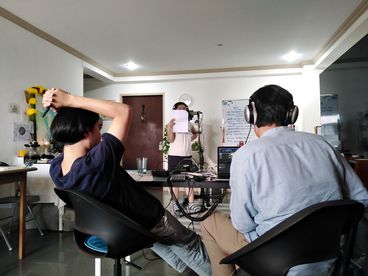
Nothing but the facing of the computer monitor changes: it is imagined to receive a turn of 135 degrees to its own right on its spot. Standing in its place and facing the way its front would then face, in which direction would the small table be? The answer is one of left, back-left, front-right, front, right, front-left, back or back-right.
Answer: front-left

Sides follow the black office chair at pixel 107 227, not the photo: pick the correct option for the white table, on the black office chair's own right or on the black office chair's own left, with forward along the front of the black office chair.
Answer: on the black office chair's own left

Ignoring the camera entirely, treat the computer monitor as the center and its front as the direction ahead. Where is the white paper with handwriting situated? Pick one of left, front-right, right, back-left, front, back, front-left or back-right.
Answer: back

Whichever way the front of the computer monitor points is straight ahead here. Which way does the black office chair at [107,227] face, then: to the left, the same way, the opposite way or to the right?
to the left

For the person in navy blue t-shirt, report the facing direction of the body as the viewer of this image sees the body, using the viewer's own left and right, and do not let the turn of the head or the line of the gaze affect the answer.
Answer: facing away from the viewer and to the right of the viewer

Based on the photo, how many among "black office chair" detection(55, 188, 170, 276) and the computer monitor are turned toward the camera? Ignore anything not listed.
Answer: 1

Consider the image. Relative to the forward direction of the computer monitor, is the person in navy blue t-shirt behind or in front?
in front

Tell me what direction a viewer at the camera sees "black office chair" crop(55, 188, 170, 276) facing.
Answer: facing away from the viewer and to the right of the viewer

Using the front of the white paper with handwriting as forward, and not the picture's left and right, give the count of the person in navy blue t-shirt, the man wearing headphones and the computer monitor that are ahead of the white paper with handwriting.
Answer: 3

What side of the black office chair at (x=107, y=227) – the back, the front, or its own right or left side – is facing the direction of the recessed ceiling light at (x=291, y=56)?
front

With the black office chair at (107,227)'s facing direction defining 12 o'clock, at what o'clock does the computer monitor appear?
The computer monitor is roughly at 12 o'clock from the black office chair.

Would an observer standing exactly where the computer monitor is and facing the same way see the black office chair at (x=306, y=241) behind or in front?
in front

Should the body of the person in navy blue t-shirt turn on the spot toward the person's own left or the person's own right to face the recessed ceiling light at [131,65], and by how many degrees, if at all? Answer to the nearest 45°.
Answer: approximately 45° to the person's own left

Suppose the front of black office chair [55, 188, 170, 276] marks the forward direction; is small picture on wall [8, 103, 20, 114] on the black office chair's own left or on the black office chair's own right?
on the black office chair's own left

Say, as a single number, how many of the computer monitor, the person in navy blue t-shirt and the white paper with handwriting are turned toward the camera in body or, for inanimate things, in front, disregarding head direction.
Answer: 2

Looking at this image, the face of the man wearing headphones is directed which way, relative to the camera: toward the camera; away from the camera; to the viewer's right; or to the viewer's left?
away from the camera

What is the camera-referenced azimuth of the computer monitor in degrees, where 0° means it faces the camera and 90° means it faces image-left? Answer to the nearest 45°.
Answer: approximately 0°
